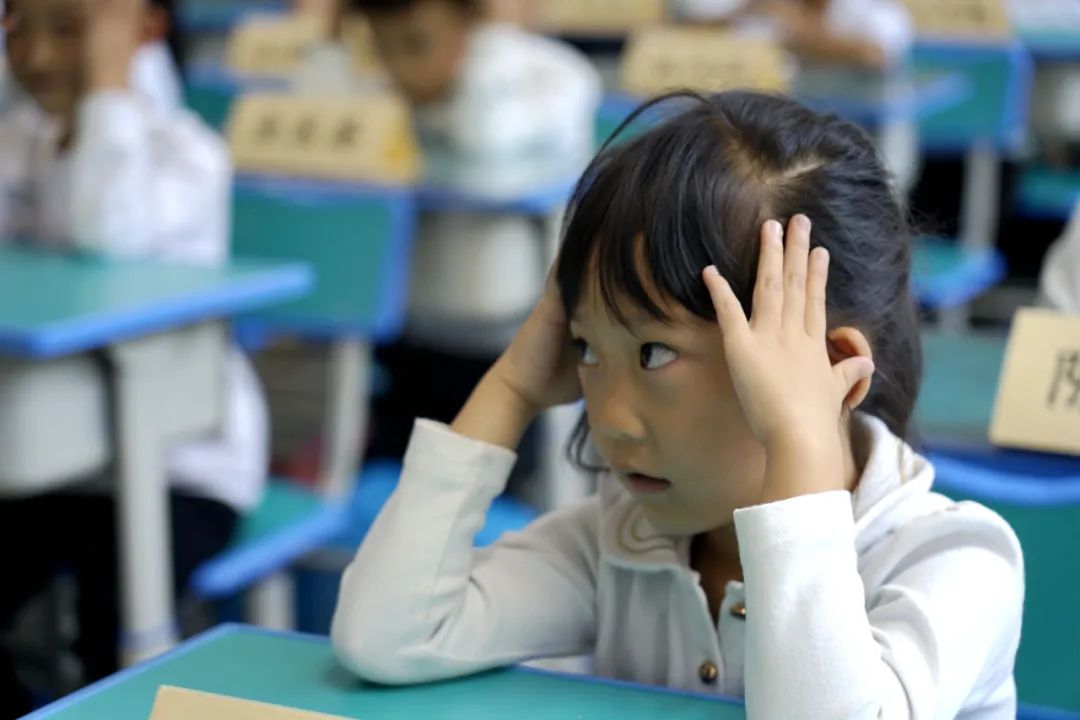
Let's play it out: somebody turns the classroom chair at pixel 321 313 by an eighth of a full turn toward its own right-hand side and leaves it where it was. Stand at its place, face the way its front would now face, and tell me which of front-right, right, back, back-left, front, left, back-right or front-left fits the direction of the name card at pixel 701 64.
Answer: back-right

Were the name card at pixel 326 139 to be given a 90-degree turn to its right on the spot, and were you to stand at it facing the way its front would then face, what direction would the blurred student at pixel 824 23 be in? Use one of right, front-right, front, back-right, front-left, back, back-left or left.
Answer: back-right

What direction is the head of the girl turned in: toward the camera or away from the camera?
toward the camera

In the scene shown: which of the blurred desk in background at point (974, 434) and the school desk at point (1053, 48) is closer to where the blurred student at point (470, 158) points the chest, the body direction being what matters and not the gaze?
the blurred desk in background

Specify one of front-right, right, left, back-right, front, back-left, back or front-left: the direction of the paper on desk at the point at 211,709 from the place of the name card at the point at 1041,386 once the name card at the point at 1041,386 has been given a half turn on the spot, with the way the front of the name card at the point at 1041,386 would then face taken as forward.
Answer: back-left

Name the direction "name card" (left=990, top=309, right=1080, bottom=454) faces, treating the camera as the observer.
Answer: facing the viewer

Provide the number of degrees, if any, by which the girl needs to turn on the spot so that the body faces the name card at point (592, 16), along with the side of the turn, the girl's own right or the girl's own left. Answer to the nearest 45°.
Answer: approximately 135° to the girl's own right

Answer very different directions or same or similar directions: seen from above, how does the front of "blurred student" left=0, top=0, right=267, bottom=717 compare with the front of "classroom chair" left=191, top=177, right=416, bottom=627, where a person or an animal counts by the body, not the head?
same or similar directions

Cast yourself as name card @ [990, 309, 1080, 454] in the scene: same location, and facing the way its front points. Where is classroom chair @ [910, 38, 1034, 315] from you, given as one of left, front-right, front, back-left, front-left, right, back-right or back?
back

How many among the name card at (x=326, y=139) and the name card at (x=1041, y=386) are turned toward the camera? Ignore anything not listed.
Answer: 2

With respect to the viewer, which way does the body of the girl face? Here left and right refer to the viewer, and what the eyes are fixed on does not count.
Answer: facing the viewer and to the left of the viewer

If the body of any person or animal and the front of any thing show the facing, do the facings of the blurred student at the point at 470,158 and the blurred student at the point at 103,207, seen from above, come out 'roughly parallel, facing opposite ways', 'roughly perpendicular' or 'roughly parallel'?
roughly parallel

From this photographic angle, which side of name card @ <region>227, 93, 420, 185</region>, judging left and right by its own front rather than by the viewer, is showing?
front

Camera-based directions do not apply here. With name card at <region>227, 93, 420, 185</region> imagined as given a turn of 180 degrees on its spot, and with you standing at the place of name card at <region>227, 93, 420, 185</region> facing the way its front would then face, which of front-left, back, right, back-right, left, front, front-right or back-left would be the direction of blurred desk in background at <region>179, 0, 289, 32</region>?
front
